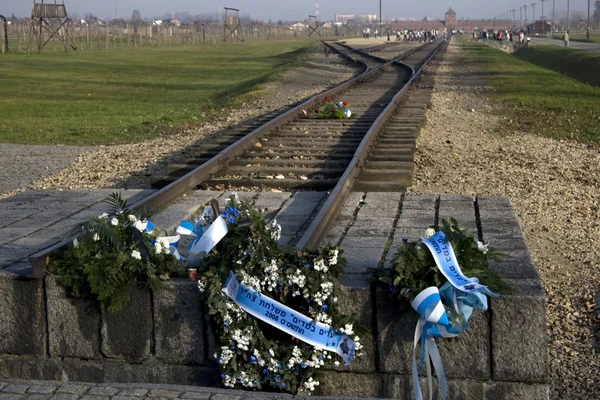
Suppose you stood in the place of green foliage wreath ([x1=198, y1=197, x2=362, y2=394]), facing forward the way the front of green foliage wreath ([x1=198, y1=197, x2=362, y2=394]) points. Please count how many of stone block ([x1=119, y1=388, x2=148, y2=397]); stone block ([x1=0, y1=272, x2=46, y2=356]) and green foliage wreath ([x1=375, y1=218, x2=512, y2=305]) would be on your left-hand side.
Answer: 1

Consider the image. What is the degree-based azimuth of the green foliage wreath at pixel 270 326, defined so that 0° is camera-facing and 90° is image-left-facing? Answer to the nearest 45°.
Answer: approximately 0°

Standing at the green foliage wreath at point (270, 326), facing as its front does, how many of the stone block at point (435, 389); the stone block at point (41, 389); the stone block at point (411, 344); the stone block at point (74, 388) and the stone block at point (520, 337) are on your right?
2

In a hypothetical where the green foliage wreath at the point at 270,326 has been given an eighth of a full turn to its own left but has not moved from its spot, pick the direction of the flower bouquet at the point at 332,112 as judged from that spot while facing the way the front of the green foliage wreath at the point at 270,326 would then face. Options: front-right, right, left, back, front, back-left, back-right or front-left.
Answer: back-left

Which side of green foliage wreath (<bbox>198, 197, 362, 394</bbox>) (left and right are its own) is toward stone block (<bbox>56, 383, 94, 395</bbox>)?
right

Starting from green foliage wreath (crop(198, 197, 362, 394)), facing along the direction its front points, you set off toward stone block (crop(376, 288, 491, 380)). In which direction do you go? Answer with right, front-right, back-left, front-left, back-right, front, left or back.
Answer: left

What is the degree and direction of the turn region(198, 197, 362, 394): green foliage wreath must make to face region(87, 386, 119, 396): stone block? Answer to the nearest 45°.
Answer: approximately 90° to its right

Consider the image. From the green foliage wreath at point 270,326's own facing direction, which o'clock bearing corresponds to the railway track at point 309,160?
The railway track is roughly at 6 o'clock from the green foliage wreath.

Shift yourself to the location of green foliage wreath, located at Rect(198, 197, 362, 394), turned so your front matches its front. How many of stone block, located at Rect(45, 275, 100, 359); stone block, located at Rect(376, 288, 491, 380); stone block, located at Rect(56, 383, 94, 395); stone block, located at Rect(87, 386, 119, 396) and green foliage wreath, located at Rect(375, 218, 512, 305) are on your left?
2

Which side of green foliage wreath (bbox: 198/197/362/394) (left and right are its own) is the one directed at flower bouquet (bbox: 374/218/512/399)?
left

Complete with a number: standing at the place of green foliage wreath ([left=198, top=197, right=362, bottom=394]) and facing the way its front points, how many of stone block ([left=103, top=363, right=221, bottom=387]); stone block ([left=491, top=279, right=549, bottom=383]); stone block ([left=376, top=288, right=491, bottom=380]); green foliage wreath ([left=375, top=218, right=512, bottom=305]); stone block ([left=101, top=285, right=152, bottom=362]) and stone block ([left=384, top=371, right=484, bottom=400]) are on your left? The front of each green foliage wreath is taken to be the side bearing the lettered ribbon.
4

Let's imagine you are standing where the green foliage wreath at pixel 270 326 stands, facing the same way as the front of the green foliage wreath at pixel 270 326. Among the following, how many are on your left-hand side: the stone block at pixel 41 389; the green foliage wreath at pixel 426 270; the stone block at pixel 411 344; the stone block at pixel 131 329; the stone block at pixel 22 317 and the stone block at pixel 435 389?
3
